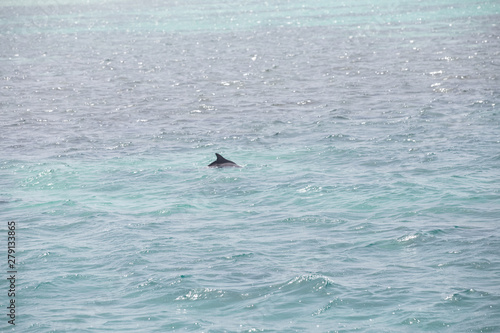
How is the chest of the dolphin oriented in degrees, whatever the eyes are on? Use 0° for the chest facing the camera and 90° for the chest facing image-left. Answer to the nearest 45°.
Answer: approximately 270°
